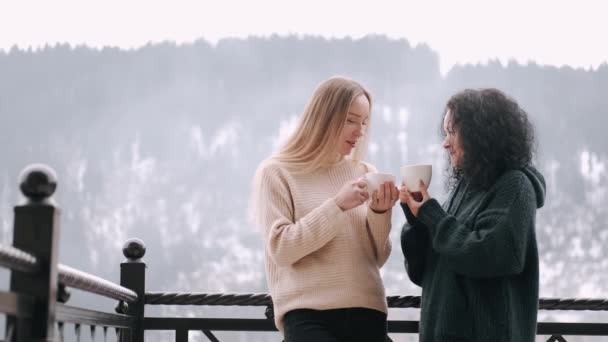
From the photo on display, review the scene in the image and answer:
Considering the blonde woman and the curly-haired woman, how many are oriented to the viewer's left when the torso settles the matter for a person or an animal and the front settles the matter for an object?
1

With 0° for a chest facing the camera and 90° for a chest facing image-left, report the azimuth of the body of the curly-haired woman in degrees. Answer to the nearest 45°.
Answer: approximately 90°

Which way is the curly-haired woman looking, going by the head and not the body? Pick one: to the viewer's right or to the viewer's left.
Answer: to the viewer's left

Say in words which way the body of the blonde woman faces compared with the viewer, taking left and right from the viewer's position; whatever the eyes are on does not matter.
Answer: facing the viewer and to the right of the viewer
